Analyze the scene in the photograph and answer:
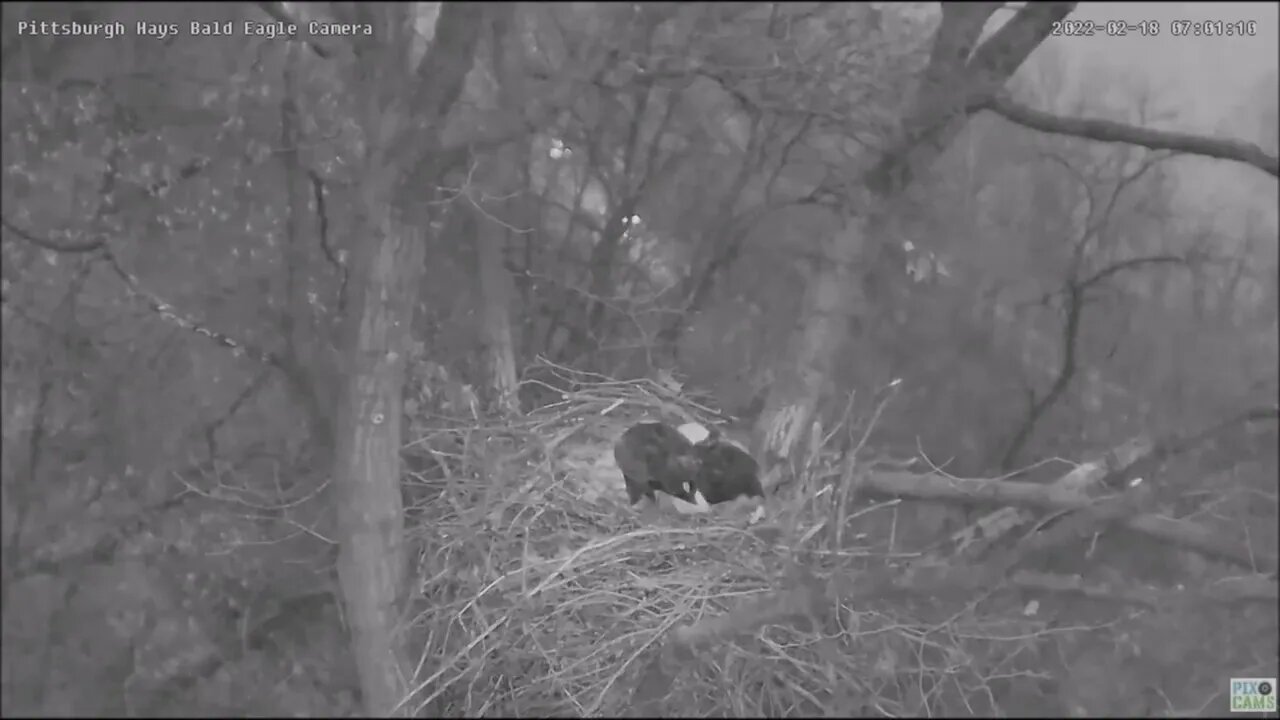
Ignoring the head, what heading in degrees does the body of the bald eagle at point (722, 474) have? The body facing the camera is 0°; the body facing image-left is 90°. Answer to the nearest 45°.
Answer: approximately 90°

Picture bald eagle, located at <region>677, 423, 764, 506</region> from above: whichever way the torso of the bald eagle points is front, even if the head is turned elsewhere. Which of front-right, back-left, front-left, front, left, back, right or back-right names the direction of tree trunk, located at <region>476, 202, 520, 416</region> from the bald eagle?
front-right

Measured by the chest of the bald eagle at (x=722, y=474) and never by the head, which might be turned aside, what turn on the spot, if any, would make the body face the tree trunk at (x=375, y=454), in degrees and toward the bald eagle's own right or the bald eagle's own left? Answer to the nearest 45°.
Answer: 0° — it already faces it

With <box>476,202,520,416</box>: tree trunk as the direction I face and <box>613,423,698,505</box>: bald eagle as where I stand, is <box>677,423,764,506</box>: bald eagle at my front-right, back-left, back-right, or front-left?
back-right
